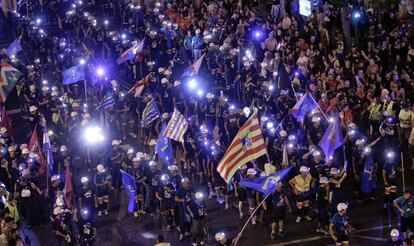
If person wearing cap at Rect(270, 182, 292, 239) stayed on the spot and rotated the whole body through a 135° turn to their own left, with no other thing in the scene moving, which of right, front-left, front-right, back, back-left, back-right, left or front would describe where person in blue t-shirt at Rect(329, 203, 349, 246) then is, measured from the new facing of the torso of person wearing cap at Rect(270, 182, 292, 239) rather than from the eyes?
front-right

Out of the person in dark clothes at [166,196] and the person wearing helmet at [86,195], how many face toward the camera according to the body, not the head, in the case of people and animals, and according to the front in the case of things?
2

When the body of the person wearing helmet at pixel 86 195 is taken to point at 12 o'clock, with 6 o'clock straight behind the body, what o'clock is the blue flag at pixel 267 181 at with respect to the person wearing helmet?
The blue flag is roughly at 10 o'clock from the person wearing helmet.

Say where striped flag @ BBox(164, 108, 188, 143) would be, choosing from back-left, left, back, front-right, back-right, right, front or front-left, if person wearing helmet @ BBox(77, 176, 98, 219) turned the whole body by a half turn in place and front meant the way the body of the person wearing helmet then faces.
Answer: right

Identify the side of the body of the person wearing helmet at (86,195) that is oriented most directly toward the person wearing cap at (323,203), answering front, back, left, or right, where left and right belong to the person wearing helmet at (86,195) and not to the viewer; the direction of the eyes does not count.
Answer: left

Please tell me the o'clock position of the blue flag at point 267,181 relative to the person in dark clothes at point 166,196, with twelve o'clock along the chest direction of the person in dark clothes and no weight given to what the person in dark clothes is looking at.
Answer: The blue flag is roughly at 10 o'clock from the person in dark clothes.

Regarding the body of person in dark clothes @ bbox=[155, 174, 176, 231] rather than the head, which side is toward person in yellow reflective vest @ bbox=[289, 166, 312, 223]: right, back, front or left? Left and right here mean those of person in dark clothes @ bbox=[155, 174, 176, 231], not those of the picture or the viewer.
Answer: left

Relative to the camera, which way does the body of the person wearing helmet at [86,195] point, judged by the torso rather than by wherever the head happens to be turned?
toward the camera

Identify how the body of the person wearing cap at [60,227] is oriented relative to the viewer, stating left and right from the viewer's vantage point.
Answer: facing the viewer and to the right of the viewer

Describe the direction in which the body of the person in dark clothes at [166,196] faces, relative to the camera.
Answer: toward the camera
